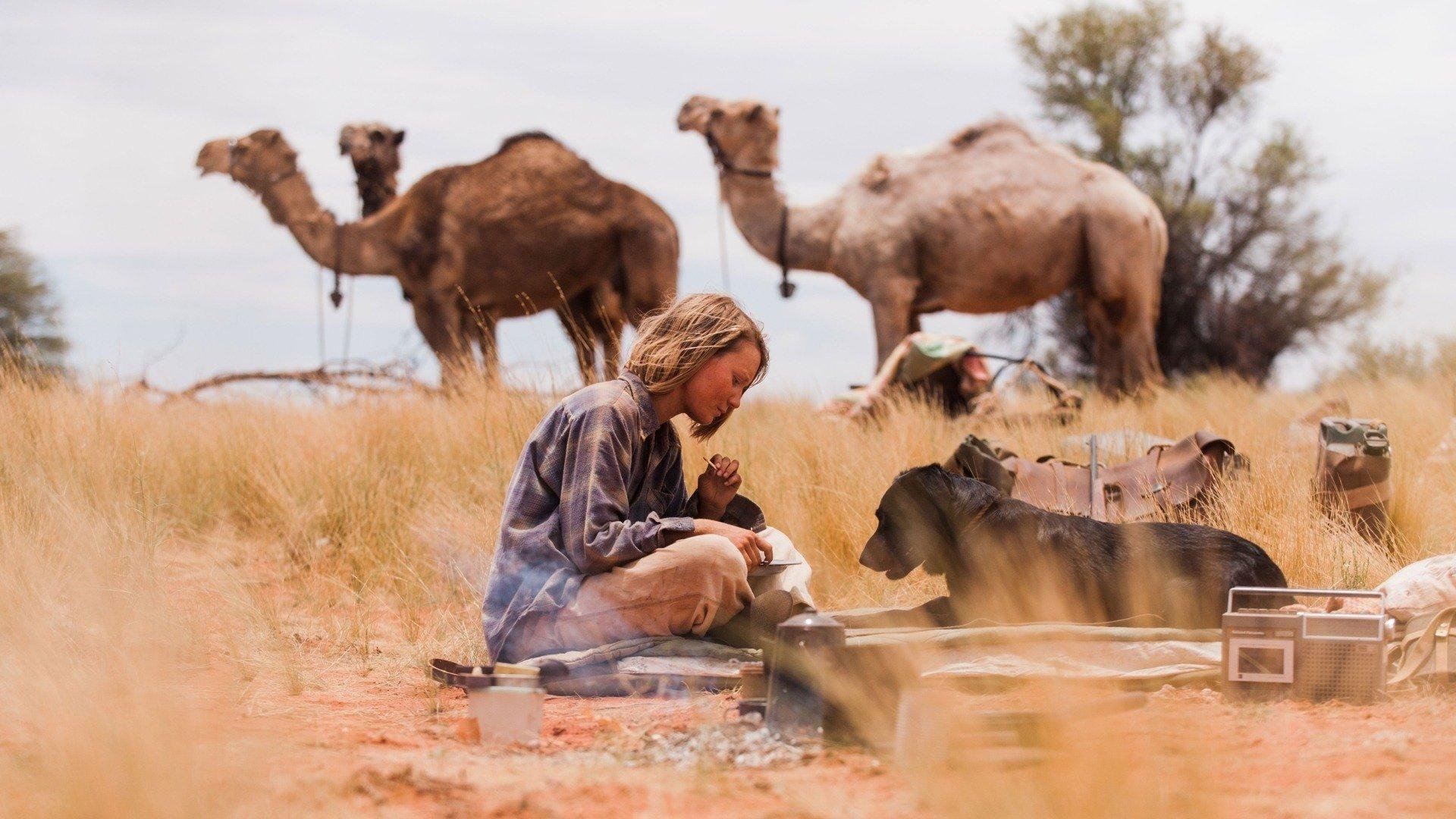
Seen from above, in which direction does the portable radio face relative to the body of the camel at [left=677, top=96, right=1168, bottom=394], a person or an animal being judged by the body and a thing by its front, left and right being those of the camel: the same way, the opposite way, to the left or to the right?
to the left

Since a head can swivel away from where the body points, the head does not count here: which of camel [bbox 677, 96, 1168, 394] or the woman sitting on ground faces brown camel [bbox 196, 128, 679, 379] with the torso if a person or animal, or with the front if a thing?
the camel

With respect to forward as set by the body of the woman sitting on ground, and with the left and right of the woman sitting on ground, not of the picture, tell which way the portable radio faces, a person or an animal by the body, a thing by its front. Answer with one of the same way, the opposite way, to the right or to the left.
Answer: to the right

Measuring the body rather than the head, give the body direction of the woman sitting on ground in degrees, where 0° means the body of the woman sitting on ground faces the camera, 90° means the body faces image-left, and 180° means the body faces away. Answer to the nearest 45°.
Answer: approximately 270°

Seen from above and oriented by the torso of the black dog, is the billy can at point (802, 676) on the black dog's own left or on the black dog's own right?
on the black dog's own left

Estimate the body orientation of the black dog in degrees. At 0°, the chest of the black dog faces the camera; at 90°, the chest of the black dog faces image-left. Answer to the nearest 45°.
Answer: approximately 90°

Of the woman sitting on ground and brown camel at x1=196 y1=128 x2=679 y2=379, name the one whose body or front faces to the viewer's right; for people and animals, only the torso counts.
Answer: the woman sitting on ground

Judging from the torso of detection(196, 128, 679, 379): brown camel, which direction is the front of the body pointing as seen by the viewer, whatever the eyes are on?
to the viewer's left

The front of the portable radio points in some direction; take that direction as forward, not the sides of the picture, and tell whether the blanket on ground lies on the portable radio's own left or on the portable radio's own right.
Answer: on the portable radio's own right
